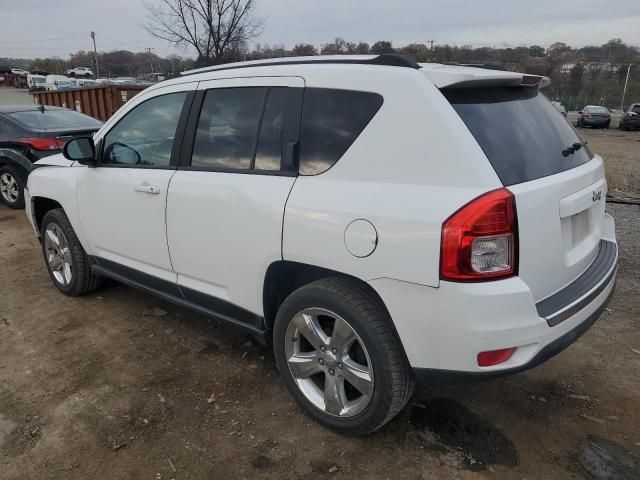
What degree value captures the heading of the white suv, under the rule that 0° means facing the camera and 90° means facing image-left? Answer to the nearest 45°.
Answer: approximately 135°
